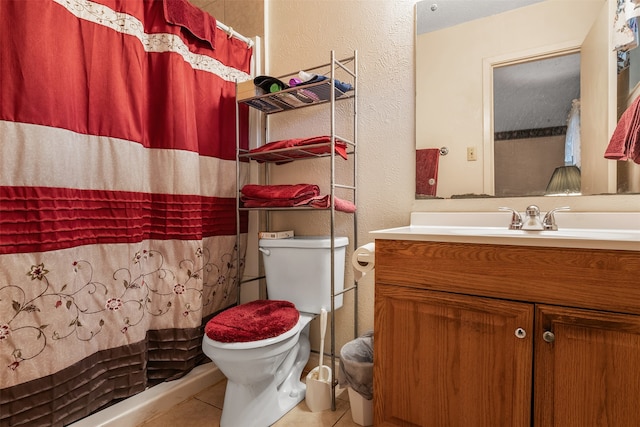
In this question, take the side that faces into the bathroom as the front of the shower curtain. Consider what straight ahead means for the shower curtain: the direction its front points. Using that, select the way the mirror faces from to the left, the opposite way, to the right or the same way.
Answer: to the right

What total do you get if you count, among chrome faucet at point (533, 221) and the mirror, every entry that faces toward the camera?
2

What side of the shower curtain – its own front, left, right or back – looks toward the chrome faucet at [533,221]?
front

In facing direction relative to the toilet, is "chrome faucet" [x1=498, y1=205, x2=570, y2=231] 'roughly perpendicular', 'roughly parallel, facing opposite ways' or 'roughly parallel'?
roughly parallel

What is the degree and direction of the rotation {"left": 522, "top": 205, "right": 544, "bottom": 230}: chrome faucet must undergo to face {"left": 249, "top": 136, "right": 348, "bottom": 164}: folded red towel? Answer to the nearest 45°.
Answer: approximately 90° to its right

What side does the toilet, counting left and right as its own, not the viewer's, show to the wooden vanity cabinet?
left

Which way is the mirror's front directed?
toward the camera

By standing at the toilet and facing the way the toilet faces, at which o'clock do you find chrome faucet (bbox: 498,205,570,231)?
The chrome faucet is roughly at 8 o'clock from the toilet.

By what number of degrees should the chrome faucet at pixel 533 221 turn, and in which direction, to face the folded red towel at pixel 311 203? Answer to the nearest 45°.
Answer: approximately 90° to its right

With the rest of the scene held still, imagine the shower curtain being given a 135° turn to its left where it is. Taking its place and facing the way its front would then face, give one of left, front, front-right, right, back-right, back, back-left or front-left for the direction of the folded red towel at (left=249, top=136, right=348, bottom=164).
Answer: right

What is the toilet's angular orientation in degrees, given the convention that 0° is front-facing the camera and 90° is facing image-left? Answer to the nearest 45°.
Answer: approximately 45°

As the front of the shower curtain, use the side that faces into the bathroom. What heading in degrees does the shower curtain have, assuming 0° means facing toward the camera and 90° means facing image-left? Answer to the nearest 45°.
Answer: approximately 315°

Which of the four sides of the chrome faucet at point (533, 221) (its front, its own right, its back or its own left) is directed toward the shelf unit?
right

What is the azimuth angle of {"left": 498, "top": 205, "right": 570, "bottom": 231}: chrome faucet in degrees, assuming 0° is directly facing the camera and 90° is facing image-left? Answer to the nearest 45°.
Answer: approximately 0°

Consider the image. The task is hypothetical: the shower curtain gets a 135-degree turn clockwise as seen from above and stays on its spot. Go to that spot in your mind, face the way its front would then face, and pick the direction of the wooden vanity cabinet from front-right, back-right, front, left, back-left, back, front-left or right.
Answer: back-left

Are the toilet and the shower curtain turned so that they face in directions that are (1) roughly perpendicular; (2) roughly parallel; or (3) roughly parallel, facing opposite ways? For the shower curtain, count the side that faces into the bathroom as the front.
roughly perpendicular

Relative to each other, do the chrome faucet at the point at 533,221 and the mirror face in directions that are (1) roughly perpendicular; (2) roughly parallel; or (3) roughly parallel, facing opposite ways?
roughly parallel

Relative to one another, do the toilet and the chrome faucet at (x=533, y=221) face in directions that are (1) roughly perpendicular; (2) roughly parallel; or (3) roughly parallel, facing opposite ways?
roughly parallel
